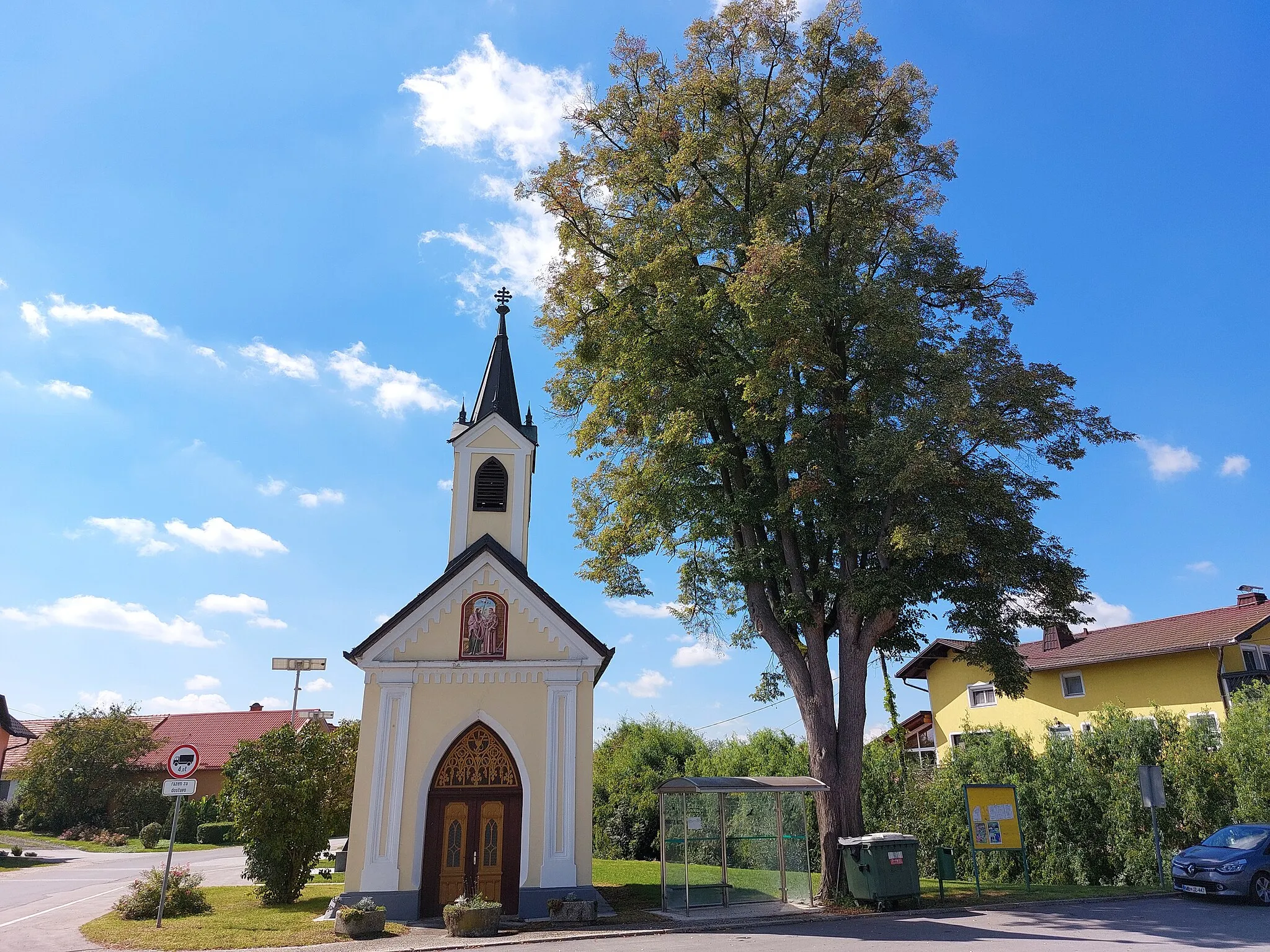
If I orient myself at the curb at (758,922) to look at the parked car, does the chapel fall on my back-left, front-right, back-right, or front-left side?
back-left

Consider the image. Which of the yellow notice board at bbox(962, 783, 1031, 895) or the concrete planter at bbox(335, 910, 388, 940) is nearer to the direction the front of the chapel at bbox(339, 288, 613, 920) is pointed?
the concrete planter

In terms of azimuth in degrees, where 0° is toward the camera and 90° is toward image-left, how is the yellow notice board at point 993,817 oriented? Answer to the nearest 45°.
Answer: approximately 0°

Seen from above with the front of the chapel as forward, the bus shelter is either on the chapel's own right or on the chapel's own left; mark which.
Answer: on the chapel's own left

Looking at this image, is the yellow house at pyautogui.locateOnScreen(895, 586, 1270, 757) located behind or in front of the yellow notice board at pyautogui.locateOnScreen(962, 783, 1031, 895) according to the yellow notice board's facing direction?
behind

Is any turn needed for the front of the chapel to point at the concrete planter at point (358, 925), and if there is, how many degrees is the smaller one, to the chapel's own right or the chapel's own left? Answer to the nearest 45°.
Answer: approximately 45° to the chapel's own right

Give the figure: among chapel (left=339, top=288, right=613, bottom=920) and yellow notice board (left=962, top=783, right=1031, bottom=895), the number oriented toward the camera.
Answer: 2

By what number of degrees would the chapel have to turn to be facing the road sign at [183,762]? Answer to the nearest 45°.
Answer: approximately 90° to its right

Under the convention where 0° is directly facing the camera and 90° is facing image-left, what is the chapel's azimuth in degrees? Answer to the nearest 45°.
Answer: approximately 0°
